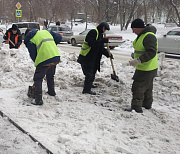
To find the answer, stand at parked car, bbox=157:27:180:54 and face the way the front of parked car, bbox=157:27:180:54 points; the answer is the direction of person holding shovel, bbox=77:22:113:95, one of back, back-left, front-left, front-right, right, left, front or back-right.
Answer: left

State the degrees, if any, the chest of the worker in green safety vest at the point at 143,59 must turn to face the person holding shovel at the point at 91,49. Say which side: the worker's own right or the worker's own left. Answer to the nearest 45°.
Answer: approximately 45° to the worker's own right

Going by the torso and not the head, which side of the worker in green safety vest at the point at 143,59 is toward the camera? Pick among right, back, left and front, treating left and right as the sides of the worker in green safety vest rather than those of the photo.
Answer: left

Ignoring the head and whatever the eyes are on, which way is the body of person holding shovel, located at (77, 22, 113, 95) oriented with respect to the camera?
to the viewer's right

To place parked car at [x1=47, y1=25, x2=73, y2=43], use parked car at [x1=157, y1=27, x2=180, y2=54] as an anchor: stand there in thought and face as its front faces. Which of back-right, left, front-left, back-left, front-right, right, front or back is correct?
front-right

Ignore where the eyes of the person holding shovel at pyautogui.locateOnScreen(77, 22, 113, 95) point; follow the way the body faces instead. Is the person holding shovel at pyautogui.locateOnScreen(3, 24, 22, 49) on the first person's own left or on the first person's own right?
on the first person's own left

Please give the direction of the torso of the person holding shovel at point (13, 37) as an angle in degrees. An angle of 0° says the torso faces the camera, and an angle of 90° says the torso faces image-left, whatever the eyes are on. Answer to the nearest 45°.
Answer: approximately 0°

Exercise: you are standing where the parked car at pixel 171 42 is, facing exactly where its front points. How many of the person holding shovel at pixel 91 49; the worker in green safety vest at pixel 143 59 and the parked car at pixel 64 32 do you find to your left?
2

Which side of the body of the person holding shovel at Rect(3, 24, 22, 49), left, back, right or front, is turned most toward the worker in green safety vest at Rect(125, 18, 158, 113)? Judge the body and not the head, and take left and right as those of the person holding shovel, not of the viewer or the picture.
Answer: front

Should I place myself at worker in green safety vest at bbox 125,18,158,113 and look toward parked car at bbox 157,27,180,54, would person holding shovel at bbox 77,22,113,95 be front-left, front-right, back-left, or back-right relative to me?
front-left
